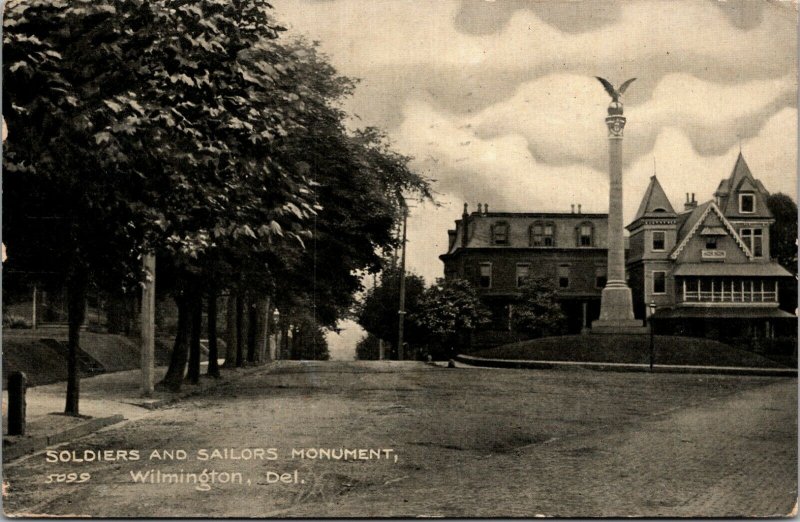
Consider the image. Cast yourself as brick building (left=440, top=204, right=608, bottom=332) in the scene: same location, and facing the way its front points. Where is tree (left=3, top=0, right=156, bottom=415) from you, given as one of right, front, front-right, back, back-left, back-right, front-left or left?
front-right

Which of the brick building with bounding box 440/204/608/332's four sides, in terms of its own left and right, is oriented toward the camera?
front

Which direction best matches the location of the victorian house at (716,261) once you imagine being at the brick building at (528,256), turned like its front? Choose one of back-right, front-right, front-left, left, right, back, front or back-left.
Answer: left

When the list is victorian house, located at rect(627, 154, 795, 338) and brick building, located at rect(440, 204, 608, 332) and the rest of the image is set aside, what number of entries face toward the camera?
2

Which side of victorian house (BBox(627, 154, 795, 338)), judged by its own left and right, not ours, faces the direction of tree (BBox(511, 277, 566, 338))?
right

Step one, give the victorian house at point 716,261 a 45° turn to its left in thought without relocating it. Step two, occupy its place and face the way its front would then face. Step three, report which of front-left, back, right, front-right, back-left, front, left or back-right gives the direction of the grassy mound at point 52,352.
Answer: front-right

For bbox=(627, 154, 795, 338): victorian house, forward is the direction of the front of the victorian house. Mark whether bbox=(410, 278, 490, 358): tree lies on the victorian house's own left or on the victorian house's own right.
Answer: on the victorian house's own right

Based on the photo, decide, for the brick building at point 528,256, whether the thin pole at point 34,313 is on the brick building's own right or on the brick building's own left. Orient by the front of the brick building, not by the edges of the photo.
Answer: on the brick building's own right

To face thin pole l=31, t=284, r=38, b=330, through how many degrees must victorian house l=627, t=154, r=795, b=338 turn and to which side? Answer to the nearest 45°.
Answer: approximately 90° to its right

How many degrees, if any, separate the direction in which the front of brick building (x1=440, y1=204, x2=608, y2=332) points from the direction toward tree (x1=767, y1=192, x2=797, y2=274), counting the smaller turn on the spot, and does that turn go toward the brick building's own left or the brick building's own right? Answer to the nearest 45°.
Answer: approximately 45° to the brick building's own left

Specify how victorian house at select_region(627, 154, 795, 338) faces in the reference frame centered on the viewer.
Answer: facing the viewer
